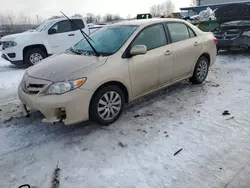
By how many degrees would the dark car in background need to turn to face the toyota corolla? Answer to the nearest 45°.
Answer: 0° — it already faces it

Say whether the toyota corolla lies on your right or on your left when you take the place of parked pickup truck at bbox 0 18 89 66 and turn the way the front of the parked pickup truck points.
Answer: on your left

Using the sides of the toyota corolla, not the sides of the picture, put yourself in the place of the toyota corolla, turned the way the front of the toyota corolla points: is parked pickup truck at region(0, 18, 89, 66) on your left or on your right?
on your right

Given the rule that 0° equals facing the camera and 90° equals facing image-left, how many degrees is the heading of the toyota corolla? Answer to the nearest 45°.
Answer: approximately 45°

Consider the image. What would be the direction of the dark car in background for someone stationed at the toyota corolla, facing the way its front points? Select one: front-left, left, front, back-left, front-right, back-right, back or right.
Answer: back

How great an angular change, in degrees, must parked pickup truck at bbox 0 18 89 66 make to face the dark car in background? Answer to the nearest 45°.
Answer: approximately 135° to its left

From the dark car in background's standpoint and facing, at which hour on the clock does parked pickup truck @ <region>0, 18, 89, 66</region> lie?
The parked pickup truck is roughly at 2 o'clock from the dark car in background.

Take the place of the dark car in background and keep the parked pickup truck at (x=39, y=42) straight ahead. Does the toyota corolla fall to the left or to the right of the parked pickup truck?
left
